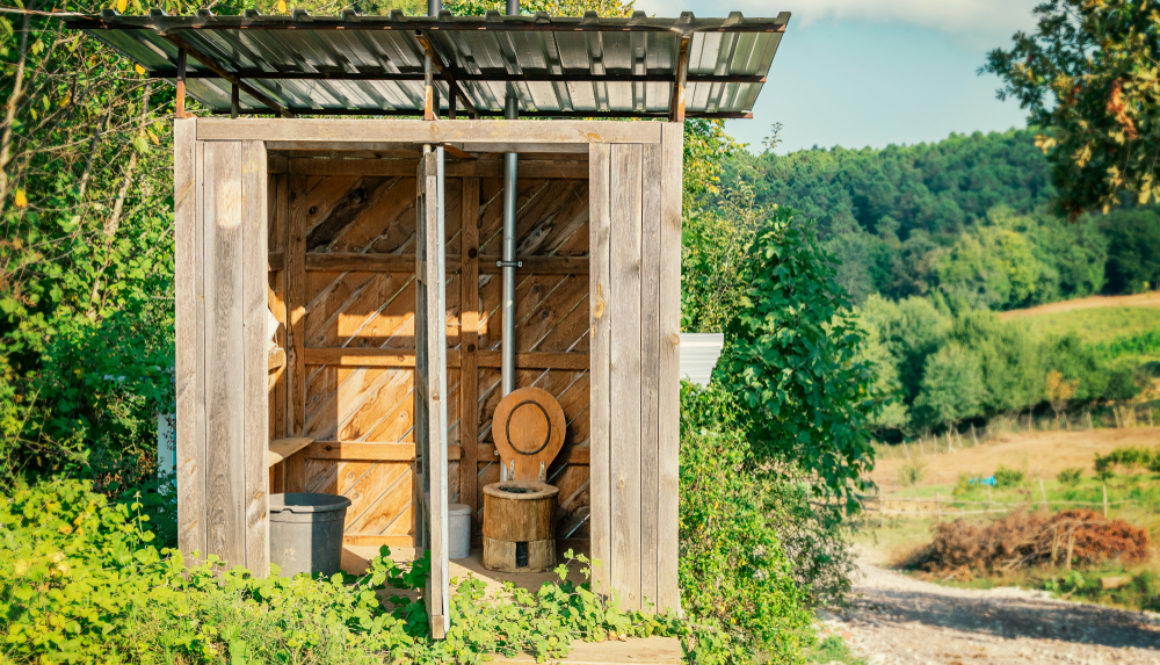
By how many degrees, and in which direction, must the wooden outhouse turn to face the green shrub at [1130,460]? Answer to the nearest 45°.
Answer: approximately 135° to its left

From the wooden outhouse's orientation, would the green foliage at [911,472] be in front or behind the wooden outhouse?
behind

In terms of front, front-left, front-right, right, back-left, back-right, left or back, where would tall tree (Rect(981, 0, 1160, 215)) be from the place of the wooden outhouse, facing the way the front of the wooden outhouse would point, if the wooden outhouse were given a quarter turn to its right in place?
back-right

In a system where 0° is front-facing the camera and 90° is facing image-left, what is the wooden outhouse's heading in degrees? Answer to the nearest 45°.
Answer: approximately 0°

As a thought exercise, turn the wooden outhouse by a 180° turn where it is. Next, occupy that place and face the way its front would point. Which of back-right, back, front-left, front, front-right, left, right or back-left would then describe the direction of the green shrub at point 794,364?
front-right

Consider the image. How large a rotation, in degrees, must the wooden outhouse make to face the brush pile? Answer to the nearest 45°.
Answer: approximately 135° to its left

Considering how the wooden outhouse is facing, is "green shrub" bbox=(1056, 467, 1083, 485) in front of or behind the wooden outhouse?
behind
